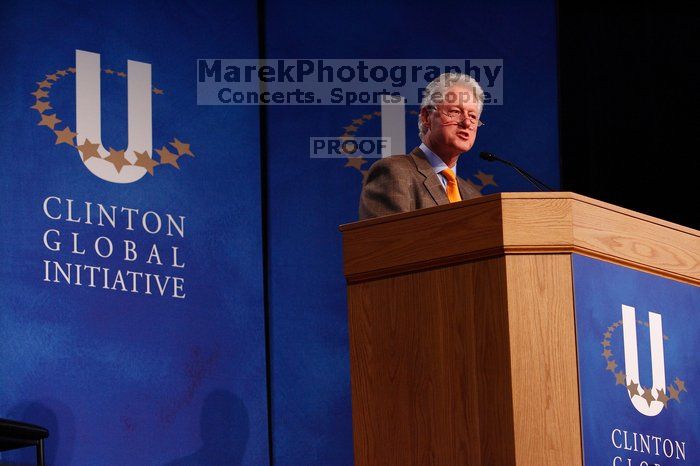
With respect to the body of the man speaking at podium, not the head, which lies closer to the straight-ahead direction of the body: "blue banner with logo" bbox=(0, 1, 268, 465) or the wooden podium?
the wooden podium

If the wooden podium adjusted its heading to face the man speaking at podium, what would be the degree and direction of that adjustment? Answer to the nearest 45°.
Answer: approximately 135° to its left

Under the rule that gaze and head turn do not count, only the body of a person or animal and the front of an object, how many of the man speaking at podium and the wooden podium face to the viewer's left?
0

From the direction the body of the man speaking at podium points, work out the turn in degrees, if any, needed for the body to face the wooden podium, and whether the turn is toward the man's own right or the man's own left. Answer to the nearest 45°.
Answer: approximately 45° to the man's own right

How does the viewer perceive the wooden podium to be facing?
facing the viewer and to the right of the viewer

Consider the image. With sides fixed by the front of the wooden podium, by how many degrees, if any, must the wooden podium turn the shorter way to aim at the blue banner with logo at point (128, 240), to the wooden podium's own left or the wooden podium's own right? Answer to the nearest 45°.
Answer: approximately 180°
